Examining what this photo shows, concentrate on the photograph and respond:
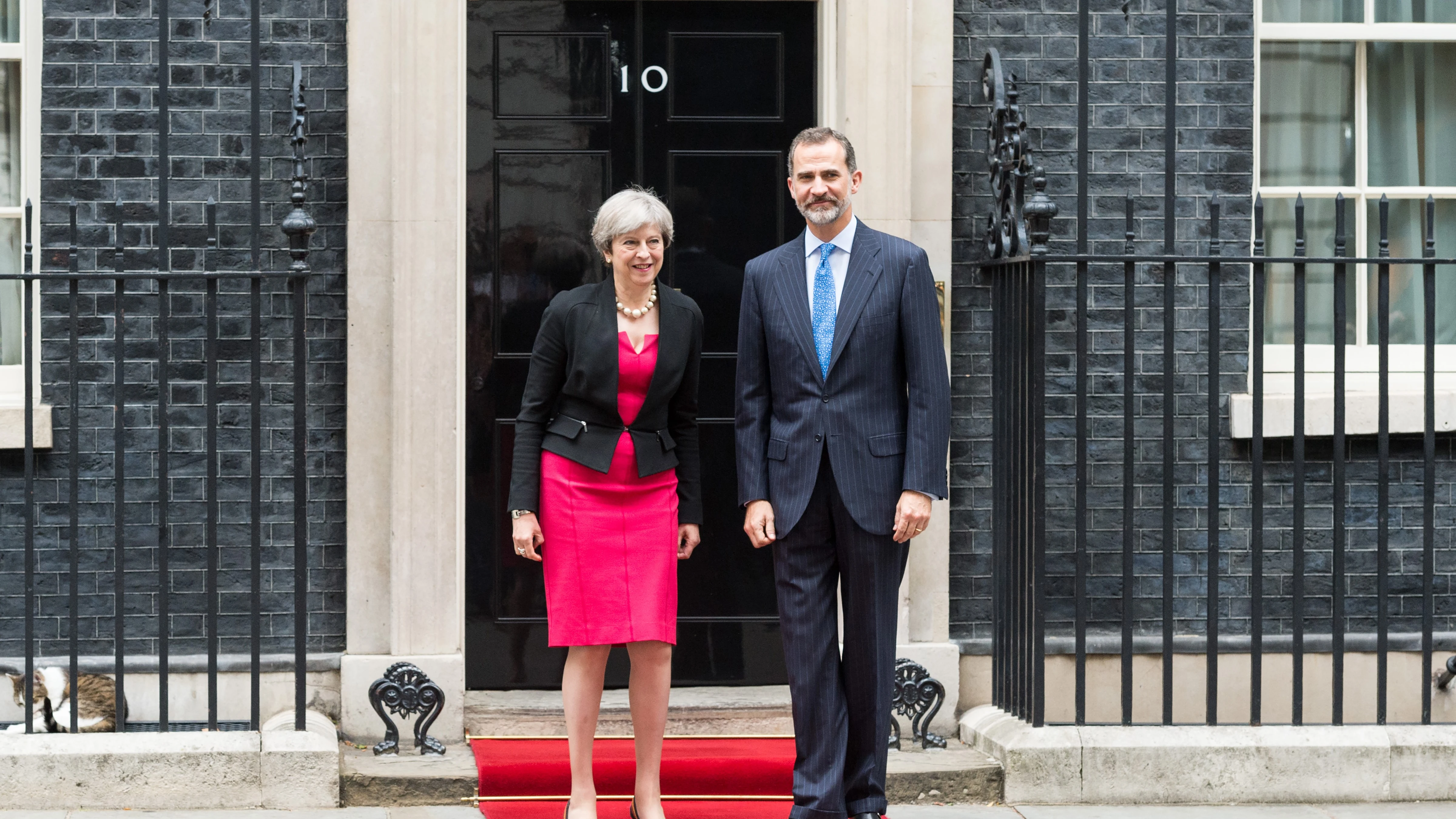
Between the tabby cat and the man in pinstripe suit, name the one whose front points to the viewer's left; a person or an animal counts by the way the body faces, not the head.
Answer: the tabby cat

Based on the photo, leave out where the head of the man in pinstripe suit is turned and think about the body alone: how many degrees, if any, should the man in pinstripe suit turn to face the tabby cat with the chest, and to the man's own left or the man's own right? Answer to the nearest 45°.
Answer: approximately 90° to the man's own right

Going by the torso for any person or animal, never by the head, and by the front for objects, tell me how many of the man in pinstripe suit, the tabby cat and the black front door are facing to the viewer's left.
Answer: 1

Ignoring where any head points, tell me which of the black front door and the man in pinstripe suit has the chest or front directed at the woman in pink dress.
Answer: the black front door

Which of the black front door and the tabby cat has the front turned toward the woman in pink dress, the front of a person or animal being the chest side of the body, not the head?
the black front door

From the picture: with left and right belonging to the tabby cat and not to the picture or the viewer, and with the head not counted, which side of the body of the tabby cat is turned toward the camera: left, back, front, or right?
left

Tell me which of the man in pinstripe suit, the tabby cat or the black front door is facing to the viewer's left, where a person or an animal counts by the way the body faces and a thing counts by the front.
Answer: the tabby cat

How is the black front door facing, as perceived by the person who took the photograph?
facing the viewer

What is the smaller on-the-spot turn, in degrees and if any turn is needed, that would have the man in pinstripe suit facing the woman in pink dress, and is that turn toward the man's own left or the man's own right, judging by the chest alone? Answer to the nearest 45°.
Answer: approximately 90° to the man's own right

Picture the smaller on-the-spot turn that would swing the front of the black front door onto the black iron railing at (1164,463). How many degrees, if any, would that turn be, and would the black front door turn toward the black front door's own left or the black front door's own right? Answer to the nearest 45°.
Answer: approximately 45° to the black front door's own left

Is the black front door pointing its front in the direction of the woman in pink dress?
yes

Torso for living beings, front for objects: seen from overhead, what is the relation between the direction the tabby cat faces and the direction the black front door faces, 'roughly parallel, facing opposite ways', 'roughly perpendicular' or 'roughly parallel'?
roughly perpendicular

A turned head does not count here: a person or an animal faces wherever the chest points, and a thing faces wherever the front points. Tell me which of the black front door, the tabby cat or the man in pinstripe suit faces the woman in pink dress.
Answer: the black front door
